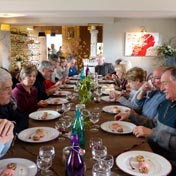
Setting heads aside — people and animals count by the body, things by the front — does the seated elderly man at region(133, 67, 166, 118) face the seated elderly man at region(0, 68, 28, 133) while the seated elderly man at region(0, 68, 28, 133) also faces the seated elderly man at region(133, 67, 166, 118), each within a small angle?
yes

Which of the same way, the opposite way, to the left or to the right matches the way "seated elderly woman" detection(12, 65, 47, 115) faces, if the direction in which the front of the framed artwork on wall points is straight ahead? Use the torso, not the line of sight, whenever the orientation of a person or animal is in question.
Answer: to the left

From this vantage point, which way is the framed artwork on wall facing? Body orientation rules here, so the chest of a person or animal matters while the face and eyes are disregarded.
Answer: toward the camera

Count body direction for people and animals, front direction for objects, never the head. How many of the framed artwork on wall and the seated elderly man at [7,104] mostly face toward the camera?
1

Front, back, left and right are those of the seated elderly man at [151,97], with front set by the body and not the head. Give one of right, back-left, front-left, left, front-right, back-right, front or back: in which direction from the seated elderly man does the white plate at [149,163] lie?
front-left

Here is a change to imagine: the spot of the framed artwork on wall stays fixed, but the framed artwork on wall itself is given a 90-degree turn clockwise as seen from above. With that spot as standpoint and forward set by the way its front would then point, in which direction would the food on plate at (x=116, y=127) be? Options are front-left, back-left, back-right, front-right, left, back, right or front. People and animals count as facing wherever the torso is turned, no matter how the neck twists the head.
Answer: left

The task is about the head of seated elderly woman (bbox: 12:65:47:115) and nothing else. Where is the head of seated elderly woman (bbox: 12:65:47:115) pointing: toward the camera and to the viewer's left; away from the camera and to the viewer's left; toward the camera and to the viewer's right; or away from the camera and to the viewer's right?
toward the camera and to the viewer's right

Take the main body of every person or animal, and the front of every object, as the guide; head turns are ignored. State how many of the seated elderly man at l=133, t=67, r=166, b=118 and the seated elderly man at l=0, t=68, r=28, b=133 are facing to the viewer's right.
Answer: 1

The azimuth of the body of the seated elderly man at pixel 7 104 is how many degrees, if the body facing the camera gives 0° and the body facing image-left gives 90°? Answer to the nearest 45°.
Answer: approximately 270°

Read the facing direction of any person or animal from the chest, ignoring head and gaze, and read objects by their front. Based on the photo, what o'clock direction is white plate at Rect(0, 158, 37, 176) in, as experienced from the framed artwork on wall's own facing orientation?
The white plate is roughly at 12 o'clock from the framed artwork on wall.

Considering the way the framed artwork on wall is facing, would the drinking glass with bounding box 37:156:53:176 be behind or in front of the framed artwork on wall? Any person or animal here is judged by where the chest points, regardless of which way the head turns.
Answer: in front

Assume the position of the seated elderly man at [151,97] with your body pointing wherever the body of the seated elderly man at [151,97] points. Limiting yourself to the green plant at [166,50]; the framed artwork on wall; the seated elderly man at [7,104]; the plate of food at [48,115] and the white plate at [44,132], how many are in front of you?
3

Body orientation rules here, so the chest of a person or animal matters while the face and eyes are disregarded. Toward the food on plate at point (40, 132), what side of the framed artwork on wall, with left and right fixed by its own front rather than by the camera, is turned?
front

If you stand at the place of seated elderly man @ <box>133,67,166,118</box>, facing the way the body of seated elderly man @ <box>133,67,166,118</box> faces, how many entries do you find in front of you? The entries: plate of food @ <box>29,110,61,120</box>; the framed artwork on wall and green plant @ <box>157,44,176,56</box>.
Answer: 1

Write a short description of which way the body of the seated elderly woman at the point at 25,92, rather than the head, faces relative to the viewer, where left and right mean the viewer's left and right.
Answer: facing the viewer and to the right of the viewer

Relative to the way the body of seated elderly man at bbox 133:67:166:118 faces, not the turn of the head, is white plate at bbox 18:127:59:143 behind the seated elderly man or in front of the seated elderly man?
in front

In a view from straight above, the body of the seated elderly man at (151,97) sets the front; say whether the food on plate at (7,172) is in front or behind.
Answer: in front

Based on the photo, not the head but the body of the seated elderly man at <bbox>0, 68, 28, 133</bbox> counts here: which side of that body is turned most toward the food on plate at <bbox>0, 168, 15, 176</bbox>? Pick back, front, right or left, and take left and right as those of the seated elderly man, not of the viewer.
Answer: right
